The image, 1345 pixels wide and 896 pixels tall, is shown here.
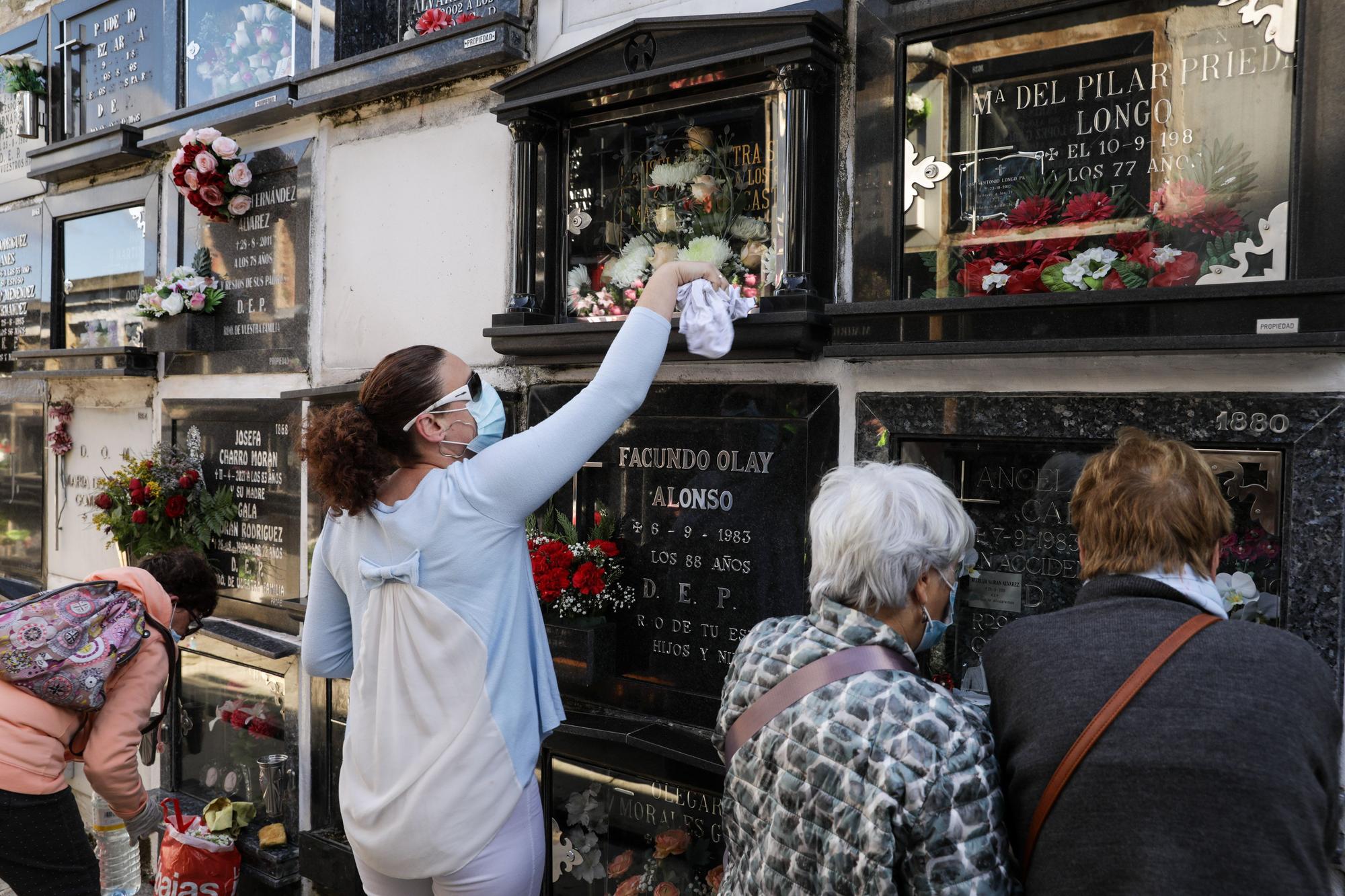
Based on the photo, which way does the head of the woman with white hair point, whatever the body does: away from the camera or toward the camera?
away from the camera

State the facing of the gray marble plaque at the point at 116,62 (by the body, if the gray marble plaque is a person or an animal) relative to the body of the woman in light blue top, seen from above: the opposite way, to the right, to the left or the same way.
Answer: the opposite way

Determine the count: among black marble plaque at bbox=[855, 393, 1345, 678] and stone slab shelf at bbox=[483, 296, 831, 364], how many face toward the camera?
2

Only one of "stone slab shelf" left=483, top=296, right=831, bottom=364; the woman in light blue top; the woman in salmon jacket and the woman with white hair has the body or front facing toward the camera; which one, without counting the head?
the stone slab shelf

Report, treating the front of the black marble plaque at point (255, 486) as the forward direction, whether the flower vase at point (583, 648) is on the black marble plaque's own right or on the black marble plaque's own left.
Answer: on the black marble plaque's own left

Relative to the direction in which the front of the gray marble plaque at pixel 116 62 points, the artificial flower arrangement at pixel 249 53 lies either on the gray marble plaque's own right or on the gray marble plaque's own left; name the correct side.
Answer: on the gray marble plaque's own left

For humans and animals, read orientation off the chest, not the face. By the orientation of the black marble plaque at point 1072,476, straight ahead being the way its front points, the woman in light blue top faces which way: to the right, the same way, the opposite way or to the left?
the opposite way

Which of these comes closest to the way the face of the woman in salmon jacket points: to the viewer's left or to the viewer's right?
to the viewer's right

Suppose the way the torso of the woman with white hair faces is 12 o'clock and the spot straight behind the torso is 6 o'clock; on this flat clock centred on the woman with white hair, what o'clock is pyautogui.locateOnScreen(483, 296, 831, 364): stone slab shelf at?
The stone slab shelf is roughly at 10 o'clock from the woman with white hair.

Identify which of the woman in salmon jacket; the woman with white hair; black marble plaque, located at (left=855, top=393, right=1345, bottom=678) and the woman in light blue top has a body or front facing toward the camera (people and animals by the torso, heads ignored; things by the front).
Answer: the black marble plaque
